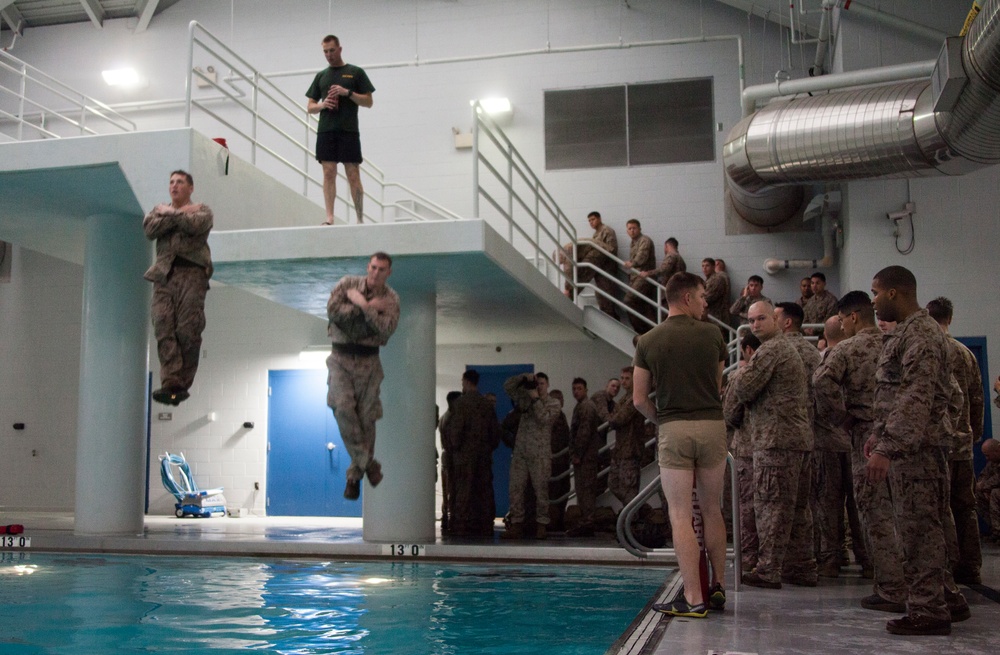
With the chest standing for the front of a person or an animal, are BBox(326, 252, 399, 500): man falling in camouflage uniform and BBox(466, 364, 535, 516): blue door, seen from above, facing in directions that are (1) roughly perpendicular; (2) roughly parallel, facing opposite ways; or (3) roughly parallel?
roughly parallel

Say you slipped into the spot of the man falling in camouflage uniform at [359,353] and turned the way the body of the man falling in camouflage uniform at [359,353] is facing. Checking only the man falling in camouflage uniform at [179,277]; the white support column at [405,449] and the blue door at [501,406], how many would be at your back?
2

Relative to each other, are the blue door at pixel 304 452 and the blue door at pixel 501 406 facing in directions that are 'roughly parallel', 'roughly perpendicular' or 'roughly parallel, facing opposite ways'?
roughly parallel

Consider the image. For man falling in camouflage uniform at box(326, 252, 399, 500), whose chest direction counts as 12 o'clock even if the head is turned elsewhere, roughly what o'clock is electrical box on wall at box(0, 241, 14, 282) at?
The electrical box on wall is roughly at 5 o'clock from the man falling in camouflage uniform.

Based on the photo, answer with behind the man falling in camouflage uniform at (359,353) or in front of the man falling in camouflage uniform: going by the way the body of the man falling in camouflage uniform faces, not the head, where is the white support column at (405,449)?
behind

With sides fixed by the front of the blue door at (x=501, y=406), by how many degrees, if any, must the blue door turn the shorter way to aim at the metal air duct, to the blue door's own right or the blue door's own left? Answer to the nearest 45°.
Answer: approximately 45° to the blue door's own left

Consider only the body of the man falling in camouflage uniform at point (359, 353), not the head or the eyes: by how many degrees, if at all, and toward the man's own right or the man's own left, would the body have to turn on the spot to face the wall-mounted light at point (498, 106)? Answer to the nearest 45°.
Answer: approximately 180°

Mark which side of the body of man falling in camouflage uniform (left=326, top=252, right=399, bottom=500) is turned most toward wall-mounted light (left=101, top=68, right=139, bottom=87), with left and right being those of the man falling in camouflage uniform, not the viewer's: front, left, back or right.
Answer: back

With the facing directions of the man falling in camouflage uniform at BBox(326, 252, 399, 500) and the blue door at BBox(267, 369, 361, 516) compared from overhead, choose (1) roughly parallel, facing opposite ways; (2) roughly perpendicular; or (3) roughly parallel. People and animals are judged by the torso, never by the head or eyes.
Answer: roughly parallel

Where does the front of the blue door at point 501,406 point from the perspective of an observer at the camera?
facing the viewer

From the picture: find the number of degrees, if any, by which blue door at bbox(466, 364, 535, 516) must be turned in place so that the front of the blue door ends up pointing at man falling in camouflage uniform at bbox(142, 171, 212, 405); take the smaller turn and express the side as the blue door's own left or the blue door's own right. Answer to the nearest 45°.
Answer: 0° — it already faces them

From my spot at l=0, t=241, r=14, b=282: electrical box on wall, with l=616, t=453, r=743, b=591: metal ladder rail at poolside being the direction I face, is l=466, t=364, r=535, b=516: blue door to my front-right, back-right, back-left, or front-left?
front-left

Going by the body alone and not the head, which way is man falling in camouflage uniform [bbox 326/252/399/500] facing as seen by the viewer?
toward the camera

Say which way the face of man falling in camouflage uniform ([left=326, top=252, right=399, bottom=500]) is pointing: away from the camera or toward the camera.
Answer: toward the camera
